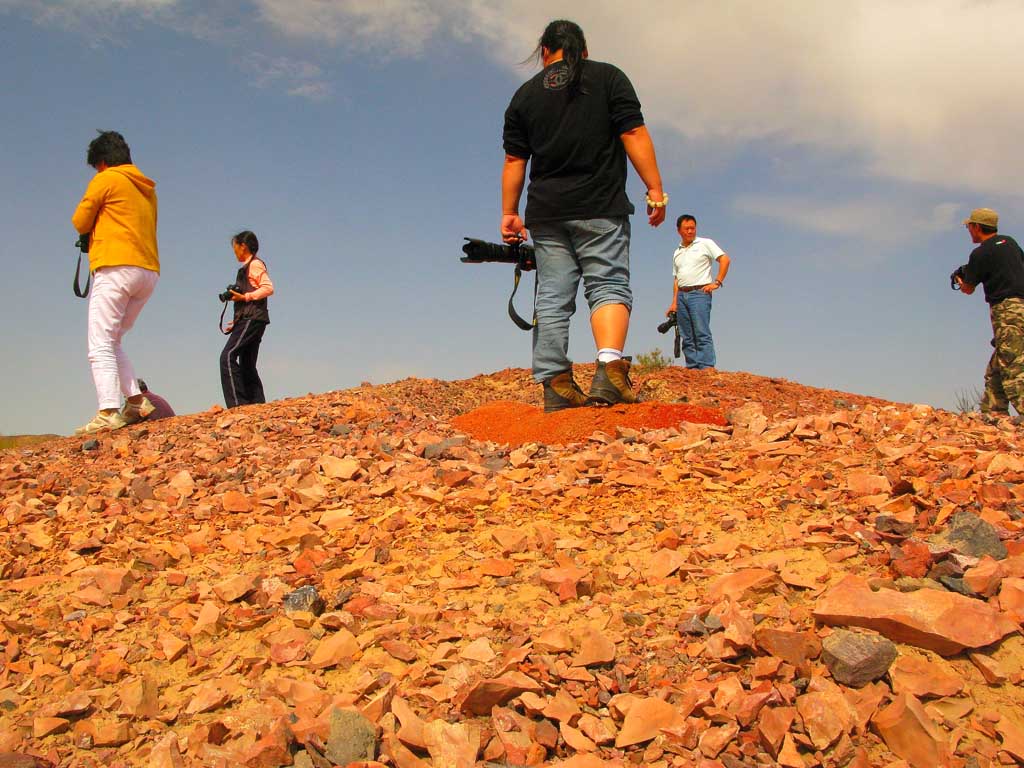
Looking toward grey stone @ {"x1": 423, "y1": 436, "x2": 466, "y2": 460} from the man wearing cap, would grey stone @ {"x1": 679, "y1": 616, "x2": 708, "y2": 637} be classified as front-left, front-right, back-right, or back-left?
front-left

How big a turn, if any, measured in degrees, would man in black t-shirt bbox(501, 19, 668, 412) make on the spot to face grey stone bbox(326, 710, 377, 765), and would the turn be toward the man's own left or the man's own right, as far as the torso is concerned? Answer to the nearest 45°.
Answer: approximately 180°

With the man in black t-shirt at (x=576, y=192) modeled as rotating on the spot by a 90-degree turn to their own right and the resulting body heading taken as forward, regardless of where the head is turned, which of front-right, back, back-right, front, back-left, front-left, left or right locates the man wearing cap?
front-left

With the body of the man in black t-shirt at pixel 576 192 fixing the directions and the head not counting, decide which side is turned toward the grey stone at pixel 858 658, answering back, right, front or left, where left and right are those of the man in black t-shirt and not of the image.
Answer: back

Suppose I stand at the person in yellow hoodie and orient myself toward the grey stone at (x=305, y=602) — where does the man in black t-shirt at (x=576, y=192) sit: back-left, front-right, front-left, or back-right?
front-left

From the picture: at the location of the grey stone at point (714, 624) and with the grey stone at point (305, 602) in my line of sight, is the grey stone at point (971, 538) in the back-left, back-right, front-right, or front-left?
back-right

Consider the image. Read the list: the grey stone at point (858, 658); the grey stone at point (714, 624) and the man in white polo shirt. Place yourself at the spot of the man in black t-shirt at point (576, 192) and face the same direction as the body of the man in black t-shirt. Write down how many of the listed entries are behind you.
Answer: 2

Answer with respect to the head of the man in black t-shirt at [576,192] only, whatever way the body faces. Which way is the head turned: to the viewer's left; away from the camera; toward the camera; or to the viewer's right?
away from the camera

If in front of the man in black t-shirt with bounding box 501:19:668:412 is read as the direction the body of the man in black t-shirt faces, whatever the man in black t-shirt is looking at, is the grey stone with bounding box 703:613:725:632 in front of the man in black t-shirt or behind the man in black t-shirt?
behind

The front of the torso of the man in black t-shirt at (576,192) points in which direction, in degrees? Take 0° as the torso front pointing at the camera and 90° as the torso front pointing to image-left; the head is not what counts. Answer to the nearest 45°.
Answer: approximately 180°

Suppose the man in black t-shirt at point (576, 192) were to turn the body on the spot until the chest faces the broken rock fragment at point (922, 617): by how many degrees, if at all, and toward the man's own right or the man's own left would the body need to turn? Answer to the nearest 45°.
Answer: approximately 180°

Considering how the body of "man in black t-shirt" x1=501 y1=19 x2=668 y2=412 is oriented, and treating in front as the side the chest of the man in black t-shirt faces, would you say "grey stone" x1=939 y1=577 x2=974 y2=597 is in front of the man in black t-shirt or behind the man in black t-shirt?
behind
